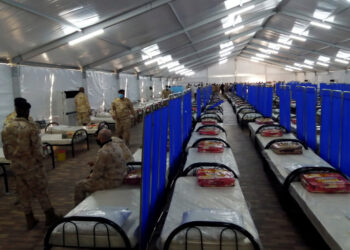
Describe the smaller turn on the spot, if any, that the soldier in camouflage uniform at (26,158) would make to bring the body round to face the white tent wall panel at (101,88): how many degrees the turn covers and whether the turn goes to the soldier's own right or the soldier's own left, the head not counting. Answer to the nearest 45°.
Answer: approximately 45° to the soldier's own left

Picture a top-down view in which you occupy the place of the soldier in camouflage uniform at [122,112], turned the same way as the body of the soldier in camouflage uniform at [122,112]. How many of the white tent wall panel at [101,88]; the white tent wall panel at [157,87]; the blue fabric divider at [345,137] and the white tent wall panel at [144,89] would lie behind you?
3

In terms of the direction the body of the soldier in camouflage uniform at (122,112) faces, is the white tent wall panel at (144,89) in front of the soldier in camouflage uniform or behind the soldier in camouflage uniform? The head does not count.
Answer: behind

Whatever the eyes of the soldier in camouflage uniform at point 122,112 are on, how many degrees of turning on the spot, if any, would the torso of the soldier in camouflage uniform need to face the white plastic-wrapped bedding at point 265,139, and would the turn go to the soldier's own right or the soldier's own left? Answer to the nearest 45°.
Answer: approximately 45° to the soldier's own left

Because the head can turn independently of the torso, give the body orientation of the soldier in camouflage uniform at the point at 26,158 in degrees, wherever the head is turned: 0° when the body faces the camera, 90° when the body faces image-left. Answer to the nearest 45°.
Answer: approximately 225°

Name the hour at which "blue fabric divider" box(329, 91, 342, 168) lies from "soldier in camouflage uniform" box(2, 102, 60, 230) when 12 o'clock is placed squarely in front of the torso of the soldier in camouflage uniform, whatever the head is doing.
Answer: The blue fabric divider is roughly at 2 o'clock from the soldier in camouflage uniform.

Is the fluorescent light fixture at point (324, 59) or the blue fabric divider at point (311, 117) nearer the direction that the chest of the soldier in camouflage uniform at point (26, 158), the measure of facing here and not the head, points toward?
the fluorescent light fixture

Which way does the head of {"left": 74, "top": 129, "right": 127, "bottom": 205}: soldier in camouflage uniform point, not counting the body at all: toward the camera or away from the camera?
away from the camera

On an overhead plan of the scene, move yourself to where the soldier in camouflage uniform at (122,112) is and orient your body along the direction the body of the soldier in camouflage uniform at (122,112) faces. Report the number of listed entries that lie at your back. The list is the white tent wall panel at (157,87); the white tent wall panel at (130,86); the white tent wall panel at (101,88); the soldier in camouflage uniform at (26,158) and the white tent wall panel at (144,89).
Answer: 4

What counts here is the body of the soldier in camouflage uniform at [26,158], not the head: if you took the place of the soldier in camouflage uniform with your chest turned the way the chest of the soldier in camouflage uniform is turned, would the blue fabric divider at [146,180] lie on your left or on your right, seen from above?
on your right

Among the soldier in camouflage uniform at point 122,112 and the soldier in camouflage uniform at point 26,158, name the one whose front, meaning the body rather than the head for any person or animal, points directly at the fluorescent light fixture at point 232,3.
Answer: the soldier in camouflage uniform at point 26,158

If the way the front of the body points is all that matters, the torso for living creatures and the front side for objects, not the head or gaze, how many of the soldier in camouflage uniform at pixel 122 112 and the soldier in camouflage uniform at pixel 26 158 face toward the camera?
1
